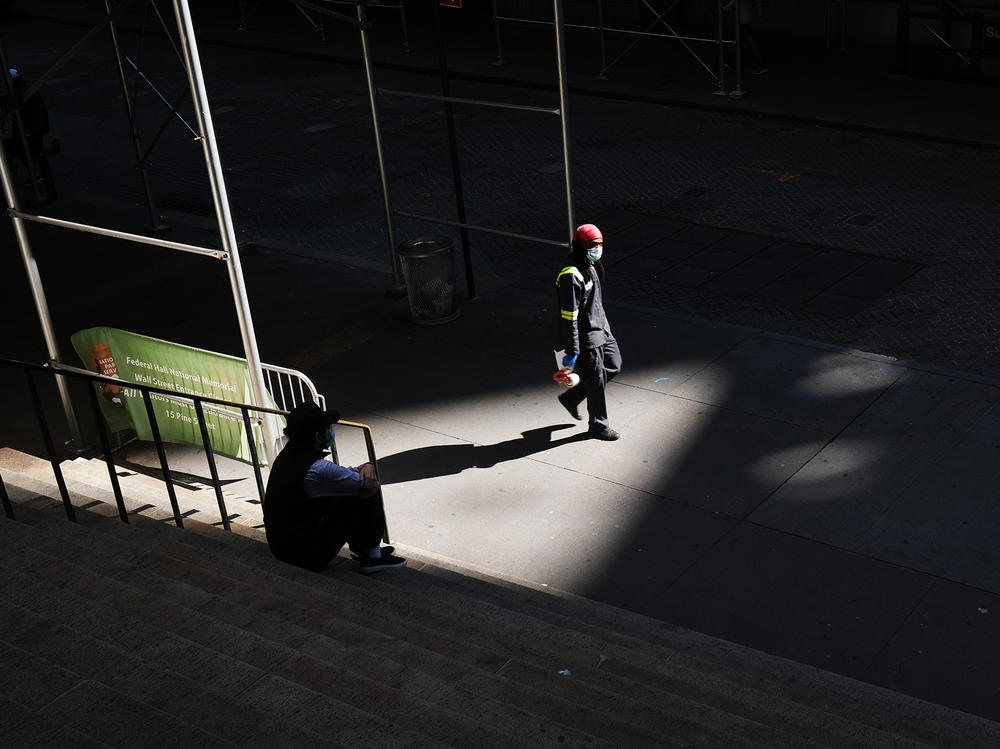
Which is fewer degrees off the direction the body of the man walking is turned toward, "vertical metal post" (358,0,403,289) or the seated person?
the seated person

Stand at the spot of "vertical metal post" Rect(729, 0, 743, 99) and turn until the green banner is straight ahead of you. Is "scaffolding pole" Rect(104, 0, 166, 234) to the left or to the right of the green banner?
right
